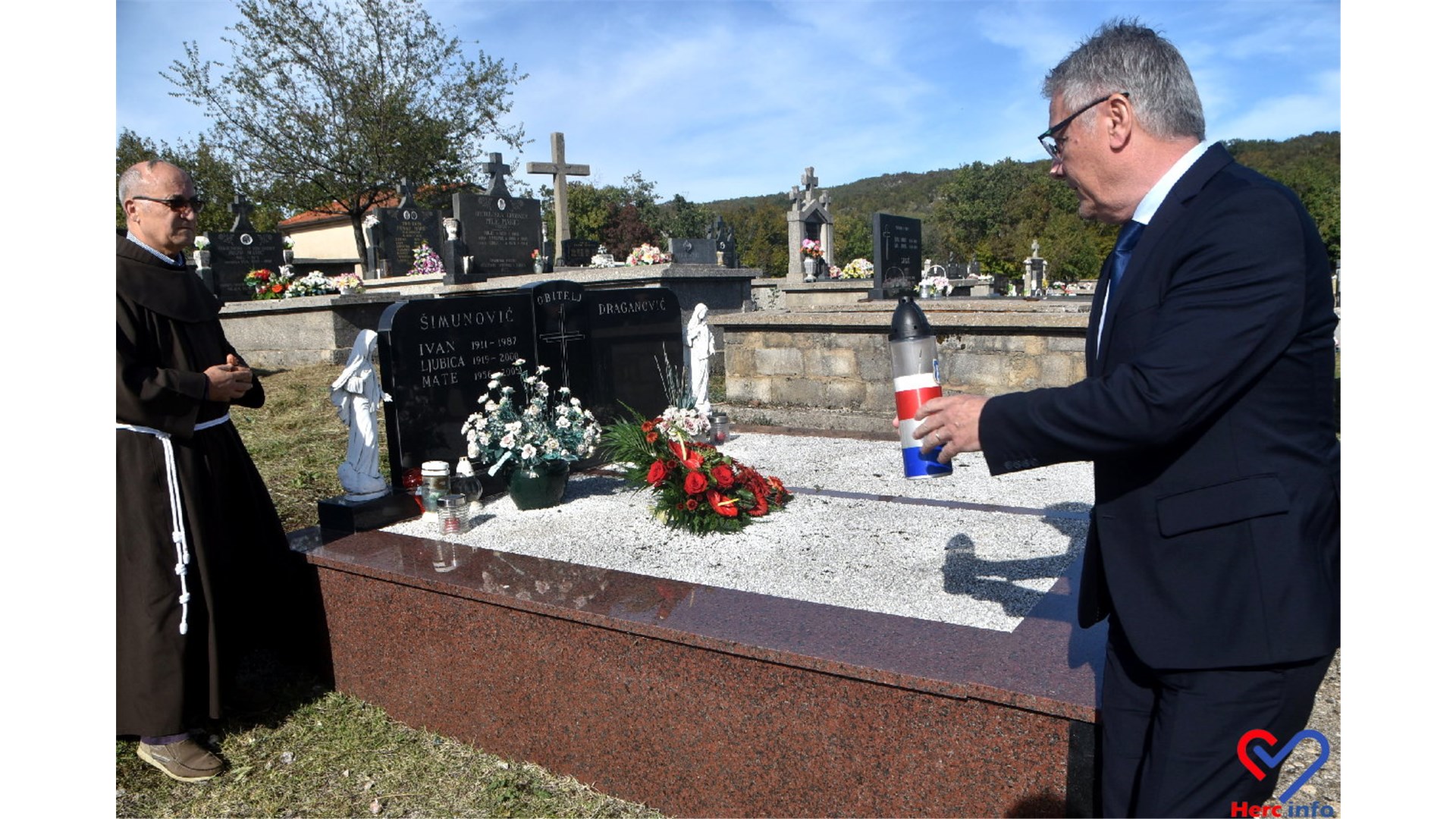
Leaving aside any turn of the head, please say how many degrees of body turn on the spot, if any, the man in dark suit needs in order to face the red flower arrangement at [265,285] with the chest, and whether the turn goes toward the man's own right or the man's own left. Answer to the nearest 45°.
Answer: approximately 45° to the man's own right

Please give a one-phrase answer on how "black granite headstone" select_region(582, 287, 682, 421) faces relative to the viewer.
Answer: facing the viewer and to the right of the viewer

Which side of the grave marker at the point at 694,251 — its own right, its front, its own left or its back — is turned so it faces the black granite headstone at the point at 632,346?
front

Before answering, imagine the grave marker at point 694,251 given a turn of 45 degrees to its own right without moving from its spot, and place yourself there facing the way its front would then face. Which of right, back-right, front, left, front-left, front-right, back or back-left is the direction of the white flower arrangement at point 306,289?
front

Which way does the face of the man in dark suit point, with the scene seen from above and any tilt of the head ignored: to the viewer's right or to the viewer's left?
to the viewer's left

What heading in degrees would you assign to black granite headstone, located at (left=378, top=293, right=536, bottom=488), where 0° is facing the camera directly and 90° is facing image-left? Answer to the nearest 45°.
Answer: approximately 315°

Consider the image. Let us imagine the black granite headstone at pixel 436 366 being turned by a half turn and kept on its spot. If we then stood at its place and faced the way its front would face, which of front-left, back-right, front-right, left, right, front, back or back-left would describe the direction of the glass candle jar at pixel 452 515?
back-left

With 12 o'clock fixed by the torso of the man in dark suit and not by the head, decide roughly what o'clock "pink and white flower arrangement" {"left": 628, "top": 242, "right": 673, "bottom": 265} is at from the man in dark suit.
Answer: The pink and white flower arrangement is roughly at 2 o'clock from the man in dark suit.

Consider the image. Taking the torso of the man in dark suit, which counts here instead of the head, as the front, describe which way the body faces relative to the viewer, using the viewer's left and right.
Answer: facing to the left of the viewer

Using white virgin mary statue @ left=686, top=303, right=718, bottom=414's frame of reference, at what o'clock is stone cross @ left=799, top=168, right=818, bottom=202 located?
The stone cross is roughly at 8 o'clock from the white virgin mary statue.

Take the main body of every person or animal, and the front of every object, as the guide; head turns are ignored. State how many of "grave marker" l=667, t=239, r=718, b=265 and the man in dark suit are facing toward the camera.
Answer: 1

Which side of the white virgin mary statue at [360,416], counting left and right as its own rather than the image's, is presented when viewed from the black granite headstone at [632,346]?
left

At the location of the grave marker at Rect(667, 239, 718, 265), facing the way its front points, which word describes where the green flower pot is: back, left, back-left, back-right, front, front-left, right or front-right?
front

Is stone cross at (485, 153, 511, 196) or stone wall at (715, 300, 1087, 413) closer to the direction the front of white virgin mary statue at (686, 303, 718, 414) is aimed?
the stone wall

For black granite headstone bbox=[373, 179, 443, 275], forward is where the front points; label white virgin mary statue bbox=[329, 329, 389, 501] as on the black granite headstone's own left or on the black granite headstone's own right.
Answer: on the black granite headstone's own right

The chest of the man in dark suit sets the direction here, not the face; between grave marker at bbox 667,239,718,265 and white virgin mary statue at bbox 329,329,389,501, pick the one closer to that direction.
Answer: the white virgin mary statue
